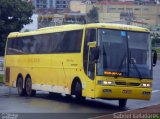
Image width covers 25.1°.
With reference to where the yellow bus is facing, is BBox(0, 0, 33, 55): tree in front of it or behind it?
behind

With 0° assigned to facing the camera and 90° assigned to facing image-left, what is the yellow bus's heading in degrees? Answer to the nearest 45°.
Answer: approximately 315°
